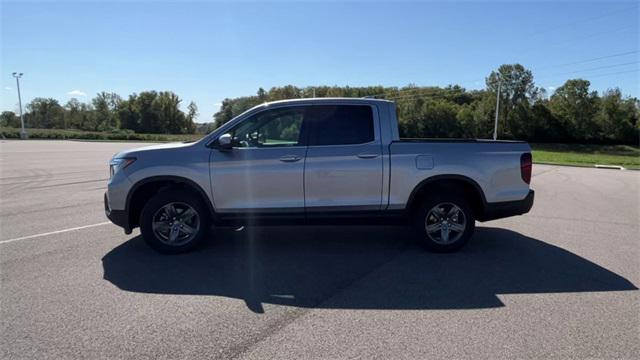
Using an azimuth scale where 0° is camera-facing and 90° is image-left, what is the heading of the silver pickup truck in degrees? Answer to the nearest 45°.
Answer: approximately 90°
